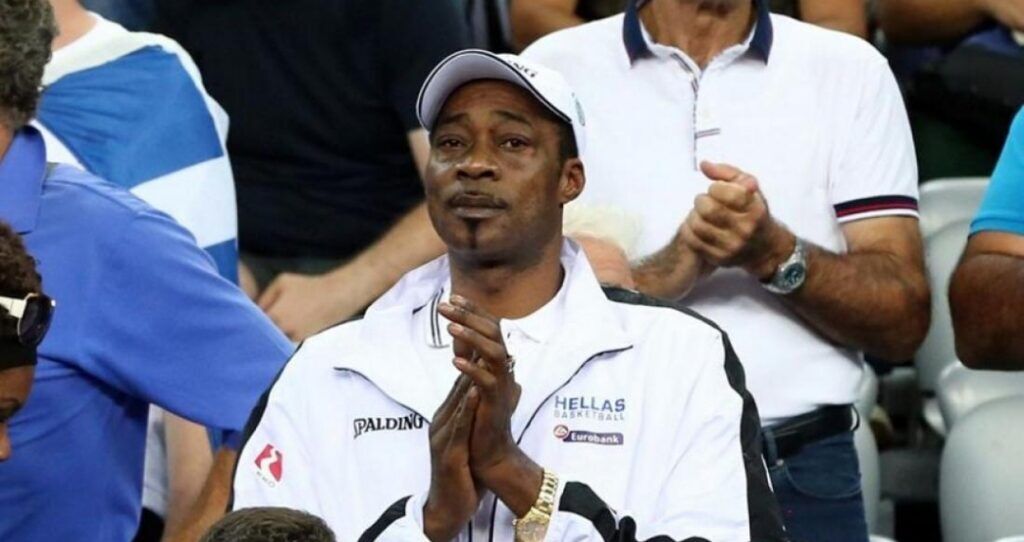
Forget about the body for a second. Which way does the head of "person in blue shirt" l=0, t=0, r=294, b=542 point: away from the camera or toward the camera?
away from the camera

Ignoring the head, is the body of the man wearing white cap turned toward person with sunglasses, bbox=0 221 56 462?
no

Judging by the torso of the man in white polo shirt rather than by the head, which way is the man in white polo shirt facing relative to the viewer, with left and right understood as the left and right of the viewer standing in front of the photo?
facing the viewer

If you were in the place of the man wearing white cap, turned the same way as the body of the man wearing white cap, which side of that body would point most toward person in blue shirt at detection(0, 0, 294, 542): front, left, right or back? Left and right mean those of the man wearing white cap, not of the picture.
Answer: right

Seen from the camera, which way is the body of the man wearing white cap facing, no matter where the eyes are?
toward the camera
